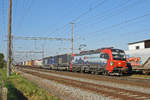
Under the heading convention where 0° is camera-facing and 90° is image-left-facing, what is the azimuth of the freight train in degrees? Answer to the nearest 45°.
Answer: approximately 315°
